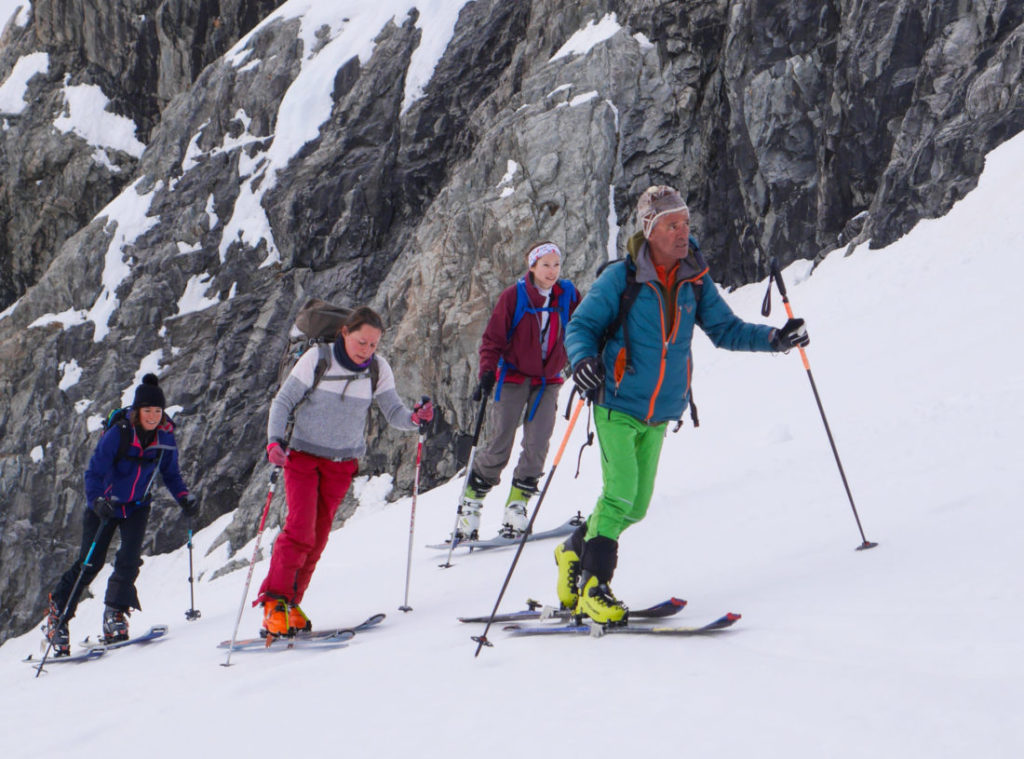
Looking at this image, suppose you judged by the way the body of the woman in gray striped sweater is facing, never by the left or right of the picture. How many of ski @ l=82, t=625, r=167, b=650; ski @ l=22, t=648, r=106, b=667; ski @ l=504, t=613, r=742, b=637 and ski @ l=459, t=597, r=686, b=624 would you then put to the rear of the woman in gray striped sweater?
2

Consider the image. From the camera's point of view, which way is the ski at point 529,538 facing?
to the viewer's right

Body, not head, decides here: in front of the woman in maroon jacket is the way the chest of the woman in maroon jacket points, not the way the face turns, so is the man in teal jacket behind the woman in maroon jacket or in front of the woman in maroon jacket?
in front

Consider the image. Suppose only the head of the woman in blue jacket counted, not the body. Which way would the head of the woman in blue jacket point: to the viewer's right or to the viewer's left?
to the viewer's right

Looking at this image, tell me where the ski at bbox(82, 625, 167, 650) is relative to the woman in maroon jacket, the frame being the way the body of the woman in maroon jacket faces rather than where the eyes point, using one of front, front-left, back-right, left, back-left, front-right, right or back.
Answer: back-right

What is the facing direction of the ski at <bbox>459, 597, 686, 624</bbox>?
to the viewer's right

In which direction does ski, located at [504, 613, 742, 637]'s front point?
to the viewer's right

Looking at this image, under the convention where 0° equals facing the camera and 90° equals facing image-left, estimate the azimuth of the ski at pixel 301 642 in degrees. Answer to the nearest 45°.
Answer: approximately 270°

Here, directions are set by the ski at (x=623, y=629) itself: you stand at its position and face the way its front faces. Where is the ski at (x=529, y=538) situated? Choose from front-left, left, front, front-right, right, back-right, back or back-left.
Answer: left

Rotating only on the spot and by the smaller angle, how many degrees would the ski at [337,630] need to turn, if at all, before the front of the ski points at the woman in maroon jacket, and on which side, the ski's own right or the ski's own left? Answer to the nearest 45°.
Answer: approximately 45° to the ski's own left

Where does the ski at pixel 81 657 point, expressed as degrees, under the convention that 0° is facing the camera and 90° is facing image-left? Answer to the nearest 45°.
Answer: approximately 270°

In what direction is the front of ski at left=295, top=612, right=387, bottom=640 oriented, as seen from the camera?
facing to the right of the viewer

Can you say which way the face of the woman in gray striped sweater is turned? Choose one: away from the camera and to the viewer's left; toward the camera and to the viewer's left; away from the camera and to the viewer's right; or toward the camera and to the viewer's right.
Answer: toward the camera and to the viewer's right
